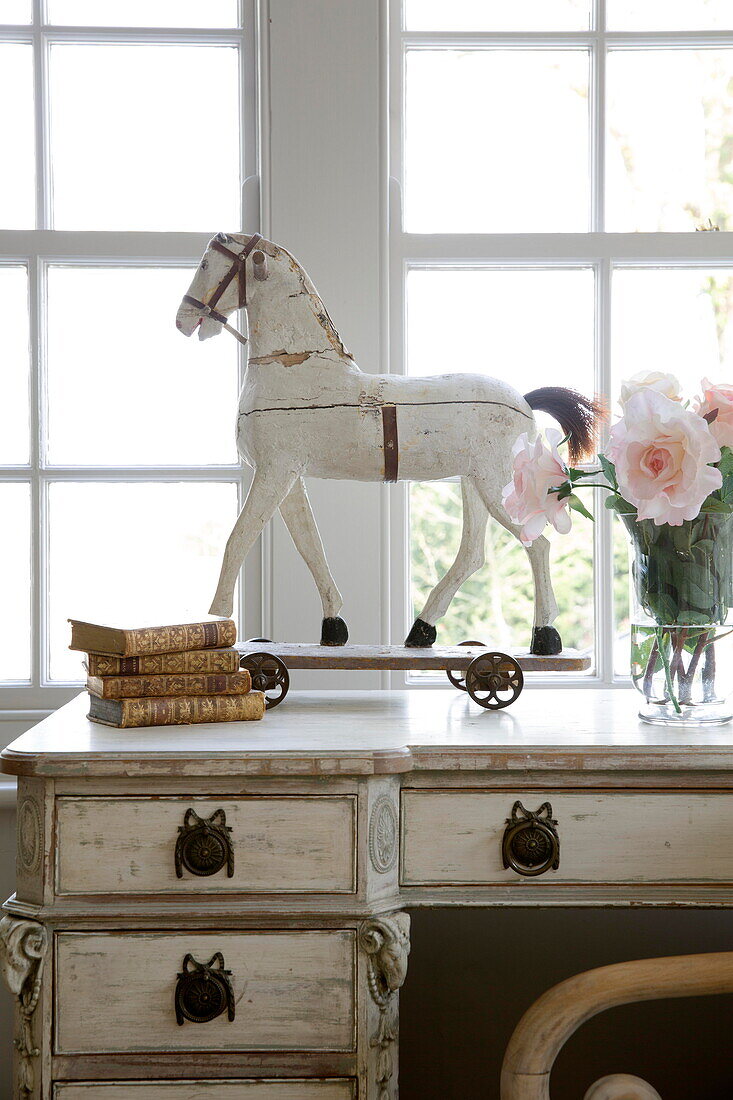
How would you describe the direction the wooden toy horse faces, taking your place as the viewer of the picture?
facing to the left of the viewer

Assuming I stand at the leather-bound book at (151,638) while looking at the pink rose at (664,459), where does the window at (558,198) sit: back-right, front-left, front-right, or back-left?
front-left

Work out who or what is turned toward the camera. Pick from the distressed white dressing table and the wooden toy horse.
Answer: the distressed white dressing table

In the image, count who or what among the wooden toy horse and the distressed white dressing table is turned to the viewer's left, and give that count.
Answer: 1

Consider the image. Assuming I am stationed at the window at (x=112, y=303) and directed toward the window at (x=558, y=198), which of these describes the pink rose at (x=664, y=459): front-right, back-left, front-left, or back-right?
front-right

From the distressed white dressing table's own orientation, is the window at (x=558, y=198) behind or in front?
behind

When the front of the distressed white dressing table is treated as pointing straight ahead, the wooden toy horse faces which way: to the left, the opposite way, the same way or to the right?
to the right

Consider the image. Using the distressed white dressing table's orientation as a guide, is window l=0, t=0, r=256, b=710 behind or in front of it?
behind

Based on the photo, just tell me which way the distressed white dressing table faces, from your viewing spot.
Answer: facing the viewer
